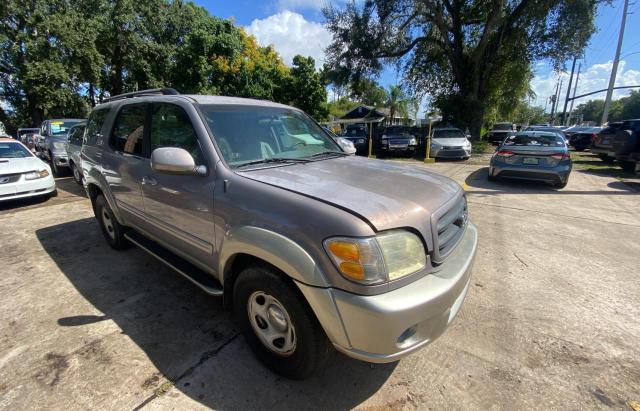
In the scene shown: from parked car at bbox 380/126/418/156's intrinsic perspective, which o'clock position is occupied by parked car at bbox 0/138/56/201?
parked car at bbox 0/138/56/201 is roughly at 1 o'clock from parked car at bbox 380/126/418/156.

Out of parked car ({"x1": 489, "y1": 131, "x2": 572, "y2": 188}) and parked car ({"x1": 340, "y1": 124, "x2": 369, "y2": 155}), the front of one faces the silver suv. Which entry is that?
parked car ({"x1": 340, "y1": 124, "x2": 369, "y2": 155})

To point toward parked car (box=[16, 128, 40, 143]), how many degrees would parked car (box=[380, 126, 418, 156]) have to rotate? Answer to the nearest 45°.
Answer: approximately 90° to its right

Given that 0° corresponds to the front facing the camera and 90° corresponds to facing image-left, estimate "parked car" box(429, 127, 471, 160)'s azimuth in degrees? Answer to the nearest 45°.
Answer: approximately 0°

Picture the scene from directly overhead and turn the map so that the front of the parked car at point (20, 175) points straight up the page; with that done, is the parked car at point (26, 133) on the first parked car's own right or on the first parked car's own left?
on the first parked car's own left

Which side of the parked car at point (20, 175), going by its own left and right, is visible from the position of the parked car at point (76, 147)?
left

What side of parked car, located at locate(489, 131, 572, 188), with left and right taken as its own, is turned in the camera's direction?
back

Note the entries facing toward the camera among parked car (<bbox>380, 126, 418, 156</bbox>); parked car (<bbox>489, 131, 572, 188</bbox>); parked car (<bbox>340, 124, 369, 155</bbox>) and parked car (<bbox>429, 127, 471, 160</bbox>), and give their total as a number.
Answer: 3

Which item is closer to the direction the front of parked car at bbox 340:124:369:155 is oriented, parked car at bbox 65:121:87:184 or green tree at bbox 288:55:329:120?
the parked car

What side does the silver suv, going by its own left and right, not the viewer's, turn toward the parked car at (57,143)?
back

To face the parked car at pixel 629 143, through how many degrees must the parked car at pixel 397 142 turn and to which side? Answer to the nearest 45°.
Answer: approximately 45° to its left

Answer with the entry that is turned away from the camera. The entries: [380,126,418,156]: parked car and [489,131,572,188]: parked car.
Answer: [489,131,572,188]: parked car
